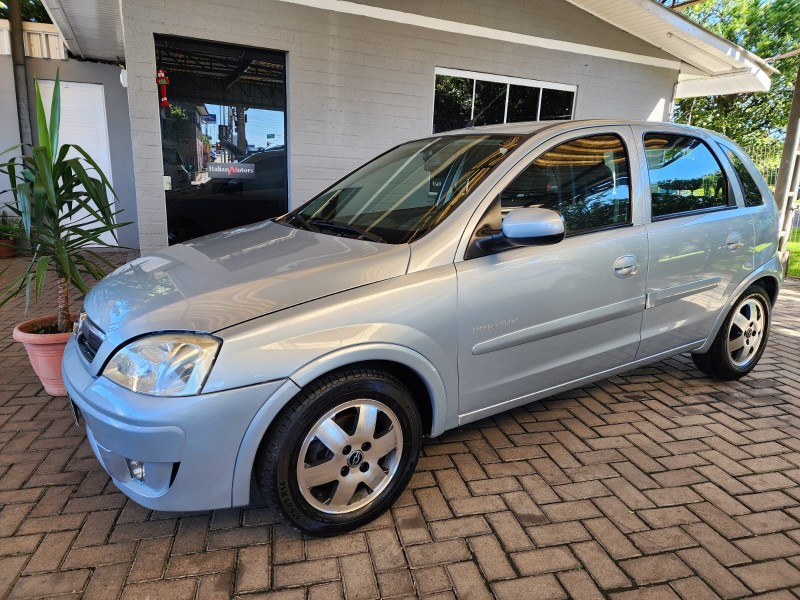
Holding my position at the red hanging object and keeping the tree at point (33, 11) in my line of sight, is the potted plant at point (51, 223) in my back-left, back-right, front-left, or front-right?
back-left

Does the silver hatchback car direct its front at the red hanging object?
no

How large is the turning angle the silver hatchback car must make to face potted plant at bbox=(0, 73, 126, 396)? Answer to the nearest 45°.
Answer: approximately 45° to its right

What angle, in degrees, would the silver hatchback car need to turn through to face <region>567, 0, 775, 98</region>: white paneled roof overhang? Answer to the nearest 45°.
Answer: approximately 180°

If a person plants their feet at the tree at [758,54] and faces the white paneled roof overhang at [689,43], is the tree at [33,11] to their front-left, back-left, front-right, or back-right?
front-right

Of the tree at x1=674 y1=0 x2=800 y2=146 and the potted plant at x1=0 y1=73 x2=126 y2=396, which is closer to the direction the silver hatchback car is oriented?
the potted plant

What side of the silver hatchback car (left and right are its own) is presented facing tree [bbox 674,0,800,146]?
back

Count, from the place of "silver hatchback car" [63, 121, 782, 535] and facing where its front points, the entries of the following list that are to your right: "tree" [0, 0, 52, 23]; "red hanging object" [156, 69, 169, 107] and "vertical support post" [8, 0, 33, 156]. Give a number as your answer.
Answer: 3

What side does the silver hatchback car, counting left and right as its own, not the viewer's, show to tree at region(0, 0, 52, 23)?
right

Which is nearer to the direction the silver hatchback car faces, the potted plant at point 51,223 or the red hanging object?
the potted plant

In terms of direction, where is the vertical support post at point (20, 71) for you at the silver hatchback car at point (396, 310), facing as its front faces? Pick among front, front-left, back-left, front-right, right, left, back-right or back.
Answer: right

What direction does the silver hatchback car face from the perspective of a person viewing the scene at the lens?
facing the viewer and to the left of the viewer

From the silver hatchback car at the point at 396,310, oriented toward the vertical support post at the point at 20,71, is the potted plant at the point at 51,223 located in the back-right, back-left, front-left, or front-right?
front-left
